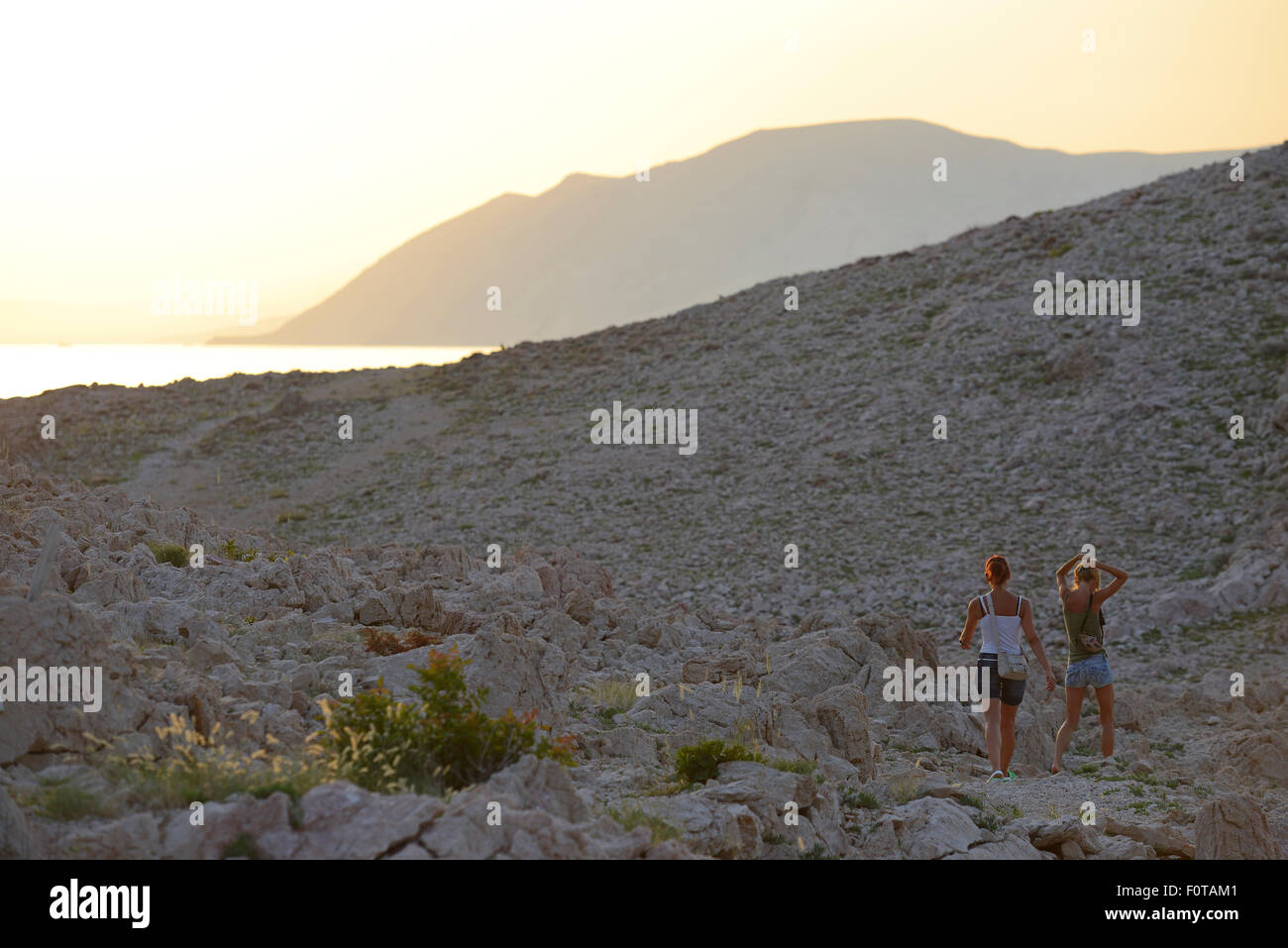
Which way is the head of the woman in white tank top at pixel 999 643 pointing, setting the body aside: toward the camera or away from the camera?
away from the camera

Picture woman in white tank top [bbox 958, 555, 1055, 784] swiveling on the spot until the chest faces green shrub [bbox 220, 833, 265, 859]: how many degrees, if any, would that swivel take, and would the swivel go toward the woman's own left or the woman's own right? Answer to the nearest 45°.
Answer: approximately 135° to the woman's own left

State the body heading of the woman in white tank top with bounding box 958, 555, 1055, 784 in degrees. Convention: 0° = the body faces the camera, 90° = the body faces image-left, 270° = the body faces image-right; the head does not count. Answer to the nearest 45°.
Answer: approximately 180°

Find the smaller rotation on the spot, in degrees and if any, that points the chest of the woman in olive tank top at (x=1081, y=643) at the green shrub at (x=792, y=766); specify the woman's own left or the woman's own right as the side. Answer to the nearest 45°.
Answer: approximately 135° to the woman's own left

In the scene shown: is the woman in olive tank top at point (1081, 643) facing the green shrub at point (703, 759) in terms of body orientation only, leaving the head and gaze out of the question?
no

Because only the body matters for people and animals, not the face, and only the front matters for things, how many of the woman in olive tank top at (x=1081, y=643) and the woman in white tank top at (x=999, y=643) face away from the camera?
2

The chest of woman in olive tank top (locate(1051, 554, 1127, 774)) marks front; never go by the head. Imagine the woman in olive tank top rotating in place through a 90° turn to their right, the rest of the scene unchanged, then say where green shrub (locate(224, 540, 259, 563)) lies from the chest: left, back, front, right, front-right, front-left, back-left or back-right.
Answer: back

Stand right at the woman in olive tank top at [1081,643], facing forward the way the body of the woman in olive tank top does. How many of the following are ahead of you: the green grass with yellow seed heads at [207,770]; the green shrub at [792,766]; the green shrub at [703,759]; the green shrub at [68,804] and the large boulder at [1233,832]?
0

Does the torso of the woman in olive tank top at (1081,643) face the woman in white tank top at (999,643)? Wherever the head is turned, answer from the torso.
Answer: no

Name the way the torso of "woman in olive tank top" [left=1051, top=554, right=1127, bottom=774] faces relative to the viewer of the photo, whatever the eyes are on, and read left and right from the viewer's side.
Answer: facing away from the viewer

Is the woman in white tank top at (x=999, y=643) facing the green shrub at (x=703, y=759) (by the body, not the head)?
no

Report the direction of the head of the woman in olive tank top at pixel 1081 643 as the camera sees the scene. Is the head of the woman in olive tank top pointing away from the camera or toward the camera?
away from the camera

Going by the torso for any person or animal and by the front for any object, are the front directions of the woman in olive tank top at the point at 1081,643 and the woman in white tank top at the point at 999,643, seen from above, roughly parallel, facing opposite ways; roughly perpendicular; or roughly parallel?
roughly parallel

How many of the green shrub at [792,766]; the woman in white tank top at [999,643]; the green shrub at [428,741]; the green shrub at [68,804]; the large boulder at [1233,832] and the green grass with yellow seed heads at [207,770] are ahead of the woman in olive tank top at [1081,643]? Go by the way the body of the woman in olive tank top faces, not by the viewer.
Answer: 0

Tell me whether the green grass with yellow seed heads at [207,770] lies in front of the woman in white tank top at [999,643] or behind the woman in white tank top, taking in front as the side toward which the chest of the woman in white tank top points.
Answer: behind
